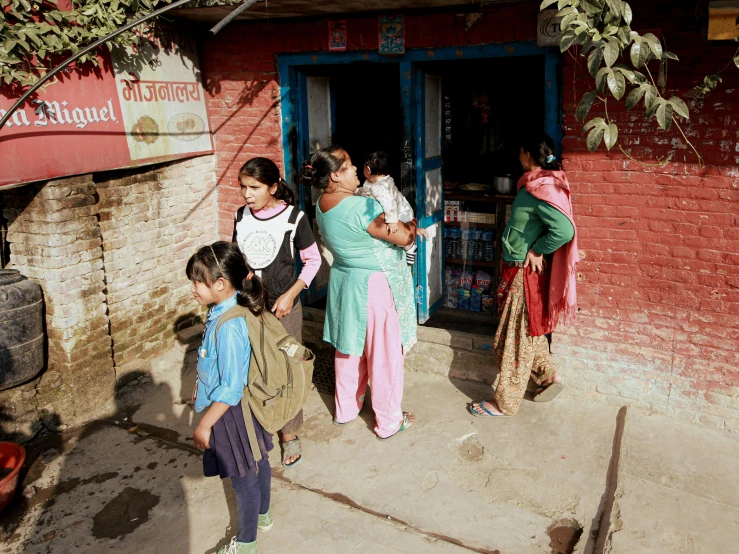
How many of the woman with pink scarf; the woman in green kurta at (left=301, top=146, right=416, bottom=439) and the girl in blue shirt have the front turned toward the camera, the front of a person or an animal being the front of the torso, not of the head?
0

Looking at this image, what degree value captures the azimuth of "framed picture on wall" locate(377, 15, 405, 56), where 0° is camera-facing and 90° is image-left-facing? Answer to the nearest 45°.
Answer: approximately 0°

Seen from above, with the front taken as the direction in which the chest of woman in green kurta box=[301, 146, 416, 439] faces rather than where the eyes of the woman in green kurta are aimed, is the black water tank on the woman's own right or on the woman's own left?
on the woman's own left

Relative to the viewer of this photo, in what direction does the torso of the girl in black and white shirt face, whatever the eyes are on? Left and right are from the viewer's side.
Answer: facing the viewer and to the left of the viewer

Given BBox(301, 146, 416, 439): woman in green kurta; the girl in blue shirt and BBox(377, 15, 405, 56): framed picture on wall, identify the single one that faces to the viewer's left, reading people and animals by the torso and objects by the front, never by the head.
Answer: the girl in blue shirt

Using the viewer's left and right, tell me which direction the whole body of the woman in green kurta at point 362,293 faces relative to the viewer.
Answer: facing away from the viewer and to the right of the viewer

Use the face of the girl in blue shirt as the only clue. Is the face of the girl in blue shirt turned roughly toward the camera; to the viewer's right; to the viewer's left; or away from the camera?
to the viewer's left

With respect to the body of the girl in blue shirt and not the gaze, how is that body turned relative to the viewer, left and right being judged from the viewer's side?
facing to the left of the viewer

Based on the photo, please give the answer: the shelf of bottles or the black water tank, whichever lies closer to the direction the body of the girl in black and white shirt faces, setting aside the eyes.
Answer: the black water tank

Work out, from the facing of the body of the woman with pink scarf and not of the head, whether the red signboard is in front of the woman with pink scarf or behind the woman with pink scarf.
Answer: in front

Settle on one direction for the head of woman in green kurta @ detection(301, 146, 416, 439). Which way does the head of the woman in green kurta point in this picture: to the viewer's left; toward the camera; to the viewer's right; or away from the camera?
to the viewer's right

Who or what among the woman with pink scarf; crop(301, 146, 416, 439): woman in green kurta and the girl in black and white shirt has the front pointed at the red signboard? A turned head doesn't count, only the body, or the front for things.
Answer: the woman with pink scarf

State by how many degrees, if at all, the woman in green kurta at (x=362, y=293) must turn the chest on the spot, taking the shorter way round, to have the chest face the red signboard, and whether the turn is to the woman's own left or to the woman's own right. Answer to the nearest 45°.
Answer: approximately 90° to the woman's own left

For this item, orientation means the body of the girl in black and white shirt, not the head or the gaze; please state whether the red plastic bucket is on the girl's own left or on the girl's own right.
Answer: on the girl's own right

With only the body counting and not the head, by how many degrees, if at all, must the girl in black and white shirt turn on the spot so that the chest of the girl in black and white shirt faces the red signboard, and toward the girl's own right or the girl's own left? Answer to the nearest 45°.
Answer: approximately 90° to the girl's own right

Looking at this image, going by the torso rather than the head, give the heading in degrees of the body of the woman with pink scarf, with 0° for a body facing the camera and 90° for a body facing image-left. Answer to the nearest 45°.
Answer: approximately 90°
